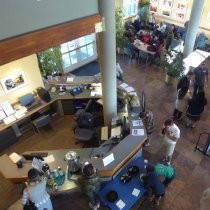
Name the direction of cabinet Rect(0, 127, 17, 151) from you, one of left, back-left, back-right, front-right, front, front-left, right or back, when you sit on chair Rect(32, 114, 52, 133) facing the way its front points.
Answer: front-left

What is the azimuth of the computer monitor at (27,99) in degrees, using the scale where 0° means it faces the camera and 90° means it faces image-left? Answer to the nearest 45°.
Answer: approximately 315°

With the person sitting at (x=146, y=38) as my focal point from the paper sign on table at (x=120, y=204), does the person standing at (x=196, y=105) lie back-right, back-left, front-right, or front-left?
front-right

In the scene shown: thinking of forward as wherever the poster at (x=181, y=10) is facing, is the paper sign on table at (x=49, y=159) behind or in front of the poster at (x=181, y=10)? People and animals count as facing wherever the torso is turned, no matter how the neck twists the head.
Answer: in front

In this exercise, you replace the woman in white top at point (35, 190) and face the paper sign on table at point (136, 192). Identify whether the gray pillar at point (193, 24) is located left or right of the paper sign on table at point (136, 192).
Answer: left

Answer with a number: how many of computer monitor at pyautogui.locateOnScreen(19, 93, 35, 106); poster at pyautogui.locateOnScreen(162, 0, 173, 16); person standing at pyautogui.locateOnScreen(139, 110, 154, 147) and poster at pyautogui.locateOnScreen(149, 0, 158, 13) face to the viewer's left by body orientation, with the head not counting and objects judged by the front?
1

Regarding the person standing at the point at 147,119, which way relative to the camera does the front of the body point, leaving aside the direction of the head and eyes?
to the viewer's left

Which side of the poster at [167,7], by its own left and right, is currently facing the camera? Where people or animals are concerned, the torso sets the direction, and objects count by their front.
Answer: front

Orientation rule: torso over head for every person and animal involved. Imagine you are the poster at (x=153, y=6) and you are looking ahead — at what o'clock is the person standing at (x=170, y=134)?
The person standing is roughly at 12 o'clock from the poster.

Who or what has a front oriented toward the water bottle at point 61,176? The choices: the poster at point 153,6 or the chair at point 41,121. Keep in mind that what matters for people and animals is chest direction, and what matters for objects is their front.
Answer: the poster

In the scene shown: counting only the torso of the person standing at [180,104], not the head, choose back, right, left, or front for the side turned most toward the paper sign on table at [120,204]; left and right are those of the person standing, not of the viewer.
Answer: back

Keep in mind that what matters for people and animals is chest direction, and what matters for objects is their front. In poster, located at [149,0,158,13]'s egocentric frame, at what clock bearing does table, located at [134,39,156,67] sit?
The table is roughly at 12 o'clock from the poster.

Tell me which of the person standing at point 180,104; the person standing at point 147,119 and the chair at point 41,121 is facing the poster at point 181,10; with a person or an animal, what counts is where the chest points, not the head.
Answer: the person standing at point 180,104

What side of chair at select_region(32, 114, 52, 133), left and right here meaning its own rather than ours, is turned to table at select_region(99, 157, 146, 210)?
back

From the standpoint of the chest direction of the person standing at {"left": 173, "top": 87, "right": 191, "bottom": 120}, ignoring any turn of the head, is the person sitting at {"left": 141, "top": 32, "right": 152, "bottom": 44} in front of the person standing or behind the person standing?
in front

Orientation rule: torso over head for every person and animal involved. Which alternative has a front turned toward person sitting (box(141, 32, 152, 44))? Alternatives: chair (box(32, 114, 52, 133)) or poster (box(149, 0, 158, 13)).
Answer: the poster

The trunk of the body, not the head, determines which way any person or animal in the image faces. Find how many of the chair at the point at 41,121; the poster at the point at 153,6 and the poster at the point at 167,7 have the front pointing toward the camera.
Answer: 2

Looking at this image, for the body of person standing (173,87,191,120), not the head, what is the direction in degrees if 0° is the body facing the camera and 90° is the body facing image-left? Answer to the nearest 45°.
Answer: approximately 180°
